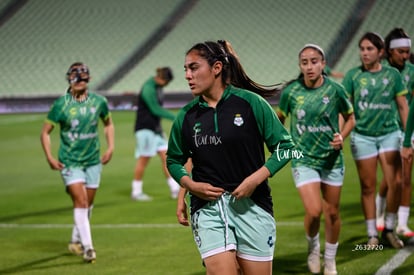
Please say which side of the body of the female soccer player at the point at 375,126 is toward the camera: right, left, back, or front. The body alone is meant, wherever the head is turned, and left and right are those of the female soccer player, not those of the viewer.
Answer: front

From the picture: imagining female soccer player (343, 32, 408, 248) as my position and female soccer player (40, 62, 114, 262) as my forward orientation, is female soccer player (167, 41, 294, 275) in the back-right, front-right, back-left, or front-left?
front-left

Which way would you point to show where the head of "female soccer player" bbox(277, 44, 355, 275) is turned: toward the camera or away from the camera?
toward the camera

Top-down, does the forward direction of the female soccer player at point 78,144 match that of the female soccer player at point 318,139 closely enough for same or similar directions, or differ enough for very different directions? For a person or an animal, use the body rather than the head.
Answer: same or similar directions

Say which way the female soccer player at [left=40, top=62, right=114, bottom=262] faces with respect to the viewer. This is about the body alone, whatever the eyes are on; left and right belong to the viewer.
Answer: facing the viewer

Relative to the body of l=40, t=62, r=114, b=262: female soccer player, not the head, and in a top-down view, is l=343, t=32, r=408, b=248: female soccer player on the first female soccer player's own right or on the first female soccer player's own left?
on the first female soccer player's own left

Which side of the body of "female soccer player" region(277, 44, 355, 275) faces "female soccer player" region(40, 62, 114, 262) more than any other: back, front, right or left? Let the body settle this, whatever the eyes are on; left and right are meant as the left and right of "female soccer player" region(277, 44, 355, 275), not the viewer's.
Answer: right

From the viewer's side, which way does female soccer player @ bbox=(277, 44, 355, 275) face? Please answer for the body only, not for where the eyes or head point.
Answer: toward the camera

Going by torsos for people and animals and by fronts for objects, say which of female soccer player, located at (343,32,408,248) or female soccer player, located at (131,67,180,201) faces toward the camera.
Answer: female soccer player, located at (343,32,408,248)

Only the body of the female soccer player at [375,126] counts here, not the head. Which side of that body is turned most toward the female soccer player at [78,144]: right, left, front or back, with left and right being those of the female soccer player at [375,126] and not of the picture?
right

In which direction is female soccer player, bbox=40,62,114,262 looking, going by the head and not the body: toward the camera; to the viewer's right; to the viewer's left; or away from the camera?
toward the camera
